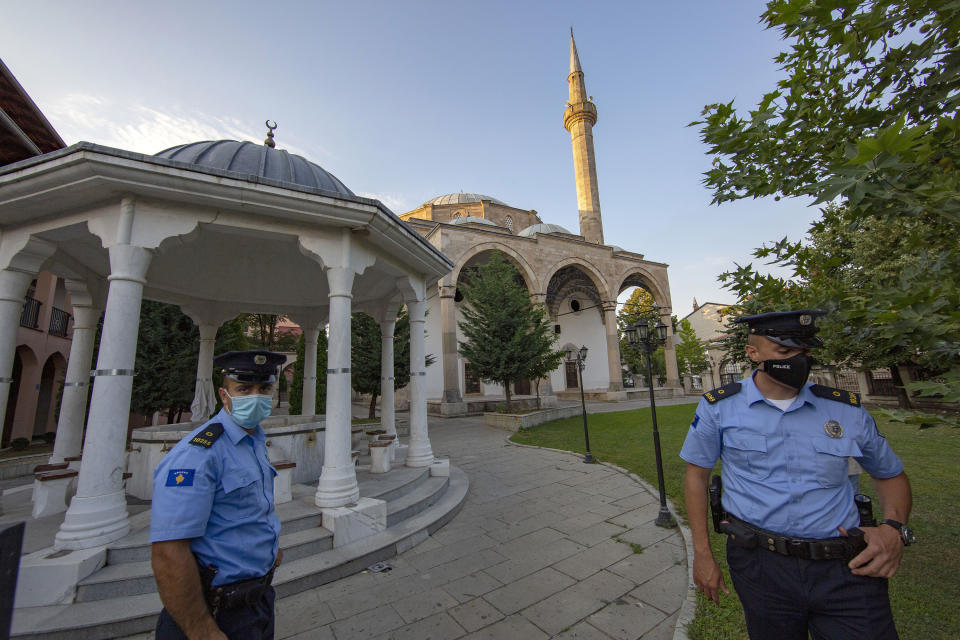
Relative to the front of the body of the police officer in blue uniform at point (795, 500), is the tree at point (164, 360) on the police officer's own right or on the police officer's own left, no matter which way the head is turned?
on the police officer's own right

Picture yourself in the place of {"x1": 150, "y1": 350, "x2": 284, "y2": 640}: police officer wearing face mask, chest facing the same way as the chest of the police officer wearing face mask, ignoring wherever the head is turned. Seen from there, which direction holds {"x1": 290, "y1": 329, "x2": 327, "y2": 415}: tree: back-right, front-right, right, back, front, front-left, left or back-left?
back-left

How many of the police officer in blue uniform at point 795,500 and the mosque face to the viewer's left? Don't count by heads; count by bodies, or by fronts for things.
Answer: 0

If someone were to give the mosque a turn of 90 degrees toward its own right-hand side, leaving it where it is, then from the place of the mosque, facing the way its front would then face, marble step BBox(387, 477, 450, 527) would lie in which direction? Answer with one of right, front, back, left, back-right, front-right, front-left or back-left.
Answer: front-left

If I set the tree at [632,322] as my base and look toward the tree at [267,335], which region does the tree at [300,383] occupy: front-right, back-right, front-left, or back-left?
front-left

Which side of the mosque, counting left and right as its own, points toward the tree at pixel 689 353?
left

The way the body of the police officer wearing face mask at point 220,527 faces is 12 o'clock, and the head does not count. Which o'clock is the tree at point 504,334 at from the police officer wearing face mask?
The tree is roughly at 9 o'clock from the police officer wearing face mask.

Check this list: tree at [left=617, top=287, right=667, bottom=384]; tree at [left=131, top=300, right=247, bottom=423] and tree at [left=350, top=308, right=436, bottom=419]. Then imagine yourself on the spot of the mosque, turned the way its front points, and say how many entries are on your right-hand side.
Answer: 2

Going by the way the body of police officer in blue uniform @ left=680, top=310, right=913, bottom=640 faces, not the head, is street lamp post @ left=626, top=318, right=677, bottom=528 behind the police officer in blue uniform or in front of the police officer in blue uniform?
behind

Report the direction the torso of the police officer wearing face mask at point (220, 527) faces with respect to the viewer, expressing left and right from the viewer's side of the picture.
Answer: facing the viewer and to the right of the viewer

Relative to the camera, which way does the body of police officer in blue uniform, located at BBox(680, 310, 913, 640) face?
toward the camera

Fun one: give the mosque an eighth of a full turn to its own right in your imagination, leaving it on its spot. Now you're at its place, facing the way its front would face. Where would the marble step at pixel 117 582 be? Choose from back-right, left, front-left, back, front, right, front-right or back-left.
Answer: front

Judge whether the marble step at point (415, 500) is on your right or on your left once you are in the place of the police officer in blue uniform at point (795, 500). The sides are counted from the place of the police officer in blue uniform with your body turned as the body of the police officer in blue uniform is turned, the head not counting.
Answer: on your right

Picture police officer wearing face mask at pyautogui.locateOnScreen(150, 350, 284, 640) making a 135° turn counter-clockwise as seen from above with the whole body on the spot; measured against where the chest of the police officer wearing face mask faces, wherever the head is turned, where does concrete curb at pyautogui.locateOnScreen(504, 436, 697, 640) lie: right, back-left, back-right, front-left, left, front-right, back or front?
right

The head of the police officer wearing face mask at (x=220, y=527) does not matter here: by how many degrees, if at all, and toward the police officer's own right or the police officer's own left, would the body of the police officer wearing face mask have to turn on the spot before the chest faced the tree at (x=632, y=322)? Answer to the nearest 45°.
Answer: approximately 90° to the police officer's own left
